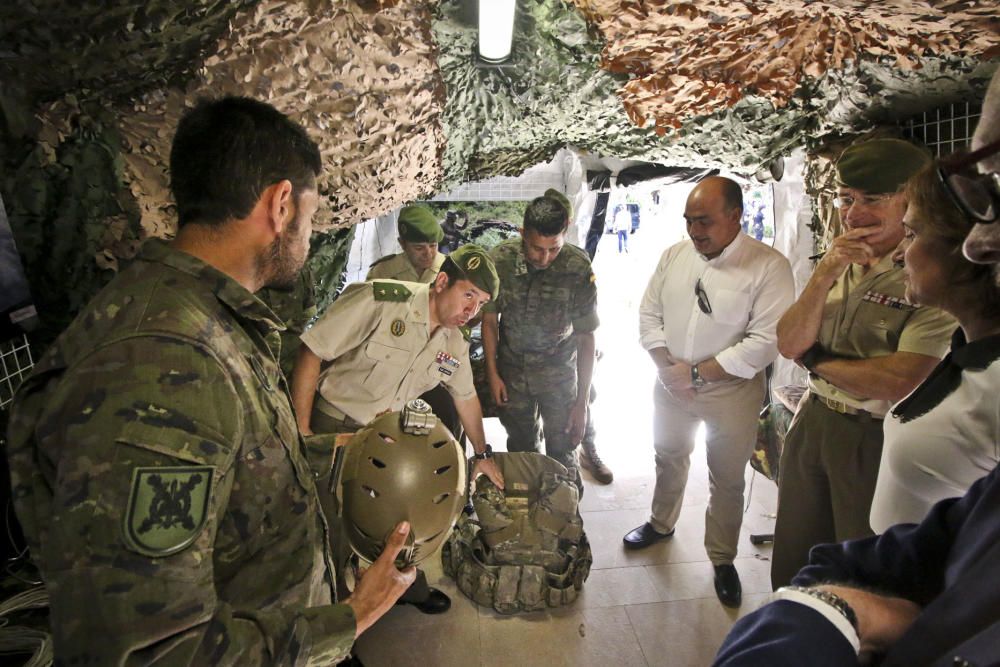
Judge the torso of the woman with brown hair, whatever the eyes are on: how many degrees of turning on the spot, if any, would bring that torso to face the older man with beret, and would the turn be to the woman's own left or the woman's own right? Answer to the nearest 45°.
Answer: approximately 90° to the woman's own right

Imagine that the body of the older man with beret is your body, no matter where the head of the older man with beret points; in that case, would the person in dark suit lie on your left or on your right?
on your left

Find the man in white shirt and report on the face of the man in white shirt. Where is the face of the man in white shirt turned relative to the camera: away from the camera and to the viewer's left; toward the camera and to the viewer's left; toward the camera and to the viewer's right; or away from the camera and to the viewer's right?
toward the camera and to the viewer's left

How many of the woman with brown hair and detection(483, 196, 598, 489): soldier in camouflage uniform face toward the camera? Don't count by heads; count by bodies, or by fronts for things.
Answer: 1

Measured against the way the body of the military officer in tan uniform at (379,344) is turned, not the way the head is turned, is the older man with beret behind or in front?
in front

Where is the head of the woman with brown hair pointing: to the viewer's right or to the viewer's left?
to the viewer's left

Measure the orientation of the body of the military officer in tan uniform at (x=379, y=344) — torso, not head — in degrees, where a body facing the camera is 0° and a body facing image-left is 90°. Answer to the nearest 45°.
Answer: approximately 315°

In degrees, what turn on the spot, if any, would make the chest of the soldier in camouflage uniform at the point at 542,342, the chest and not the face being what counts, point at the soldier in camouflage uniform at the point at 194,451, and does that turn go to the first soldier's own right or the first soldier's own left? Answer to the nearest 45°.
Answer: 0° — they already face them

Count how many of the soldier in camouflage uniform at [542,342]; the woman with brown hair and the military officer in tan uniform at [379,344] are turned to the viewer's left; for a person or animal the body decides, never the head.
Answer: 1

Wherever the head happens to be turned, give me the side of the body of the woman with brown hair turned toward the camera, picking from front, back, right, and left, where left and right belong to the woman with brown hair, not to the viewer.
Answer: left
